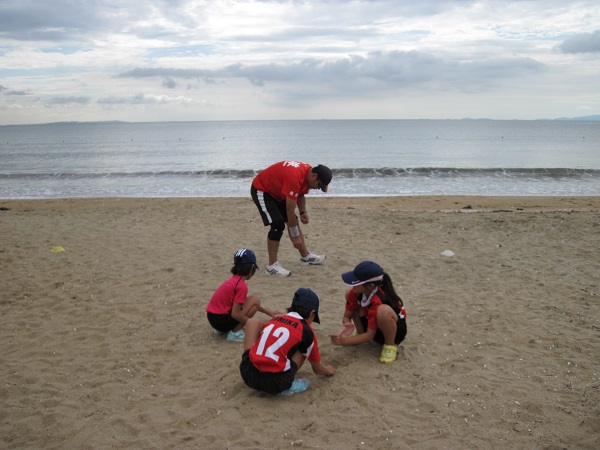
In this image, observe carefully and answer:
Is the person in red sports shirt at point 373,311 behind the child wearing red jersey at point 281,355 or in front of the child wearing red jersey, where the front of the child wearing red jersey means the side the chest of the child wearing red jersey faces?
in front

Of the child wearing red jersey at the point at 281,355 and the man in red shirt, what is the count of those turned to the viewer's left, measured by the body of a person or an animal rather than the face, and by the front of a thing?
0

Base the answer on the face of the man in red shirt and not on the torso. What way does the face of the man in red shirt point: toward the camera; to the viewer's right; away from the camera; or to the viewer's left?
to the viewer's right

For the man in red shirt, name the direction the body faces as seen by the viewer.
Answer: to the viewer's right

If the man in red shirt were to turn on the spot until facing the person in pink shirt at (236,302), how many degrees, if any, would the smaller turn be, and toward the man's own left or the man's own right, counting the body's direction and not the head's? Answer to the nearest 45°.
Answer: approximately 90° to the man's own right

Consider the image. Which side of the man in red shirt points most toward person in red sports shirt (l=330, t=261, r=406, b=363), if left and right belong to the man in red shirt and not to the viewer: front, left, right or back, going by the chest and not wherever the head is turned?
right

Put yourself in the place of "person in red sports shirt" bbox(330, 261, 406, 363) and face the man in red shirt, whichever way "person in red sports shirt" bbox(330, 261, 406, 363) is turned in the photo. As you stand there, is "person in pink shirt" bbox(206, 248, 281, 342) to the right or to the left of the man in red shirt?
left

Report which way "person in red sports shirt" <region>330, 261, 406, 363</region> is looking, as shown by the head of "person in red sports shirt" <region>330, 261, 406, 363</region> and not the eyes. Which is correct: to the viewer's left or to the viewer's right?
to the viewer's left

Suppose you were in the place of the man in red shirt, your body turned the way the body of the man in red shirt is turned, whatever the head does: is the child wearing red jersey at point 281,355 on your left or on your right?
on your right

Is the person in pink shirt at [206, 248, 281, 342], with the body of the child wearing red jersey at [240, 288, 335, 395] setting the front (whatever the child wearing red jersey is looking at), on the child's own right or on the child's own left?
on the child's own left

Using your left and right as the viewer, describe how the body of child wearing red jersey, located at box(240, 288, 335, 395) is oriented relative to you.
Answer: facing away from the viewer and to the right of the viewer

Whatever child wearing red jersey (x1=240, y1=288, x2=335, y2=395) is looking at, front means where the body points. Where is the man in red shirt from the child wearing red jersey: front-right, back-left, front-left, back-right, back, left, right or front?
front-left
